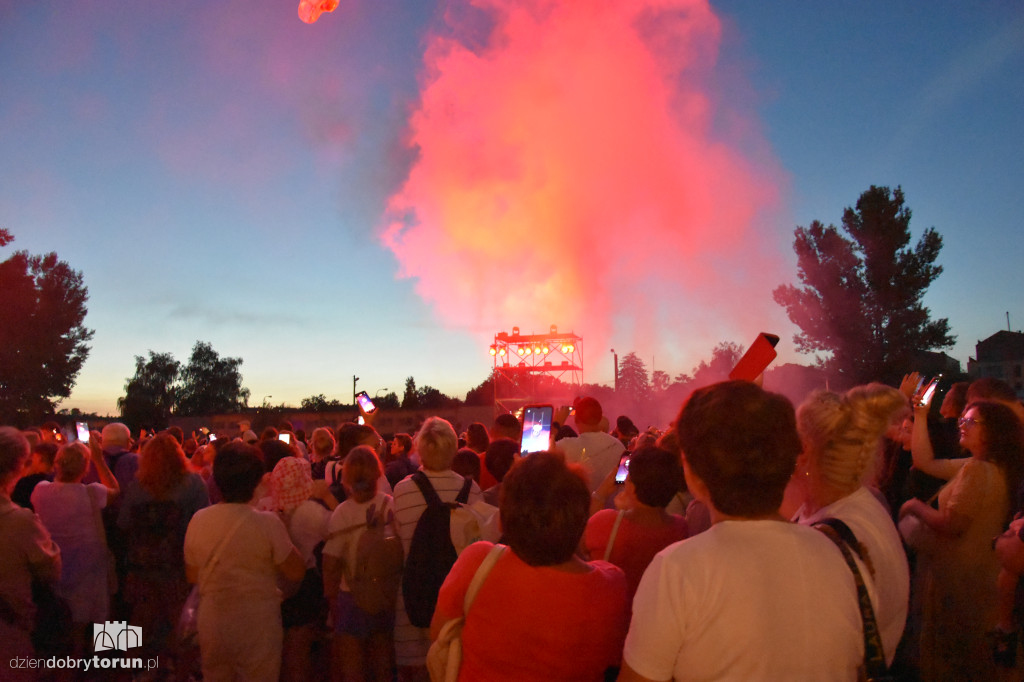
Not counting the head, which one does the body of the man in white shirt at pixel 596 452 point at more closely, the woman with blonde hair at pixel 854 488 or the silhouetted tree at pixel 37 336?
the silhouetted tree

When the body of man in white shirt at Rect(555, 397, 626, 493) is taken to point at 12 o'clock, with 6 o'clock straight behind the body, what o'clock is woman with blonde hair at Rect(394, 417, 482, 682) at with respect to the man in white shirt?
The woman with blonde hair is roughly at 7 o'clock from the man in white shirt.

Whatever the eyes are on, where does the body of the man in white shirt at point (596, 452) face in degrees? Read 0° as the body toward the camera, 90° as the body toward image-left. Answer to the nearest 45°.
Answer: approximately 180°

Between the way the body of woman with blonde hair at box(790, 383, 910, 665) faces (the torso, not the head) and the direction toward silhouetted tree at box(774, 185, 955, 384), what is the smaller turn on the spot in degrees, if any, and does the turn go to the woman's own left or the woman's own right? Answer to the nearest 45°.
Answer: approximately 45° to the woman's own right

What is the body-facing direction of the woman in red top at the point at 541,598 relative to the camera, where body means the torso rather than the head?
away from the camera

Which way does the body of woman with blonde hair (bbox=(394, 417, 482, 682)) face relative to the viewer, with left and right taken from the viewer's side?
facing away from the viewer

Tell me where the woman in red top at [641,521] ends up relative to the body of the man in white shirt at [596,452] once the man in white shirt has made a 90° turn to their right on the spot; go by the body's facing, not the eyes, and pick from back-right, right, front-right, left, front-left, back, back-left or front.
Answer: right

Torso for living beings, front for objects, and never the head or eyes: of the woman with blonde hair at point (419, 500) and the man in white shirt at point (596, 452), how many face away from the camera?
2

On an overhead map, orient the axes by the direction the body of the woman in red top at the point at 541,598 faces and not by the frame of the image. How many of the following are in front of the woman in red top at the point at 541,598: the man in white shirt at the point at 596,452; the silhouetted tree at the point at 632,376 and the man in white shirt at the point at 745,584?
2

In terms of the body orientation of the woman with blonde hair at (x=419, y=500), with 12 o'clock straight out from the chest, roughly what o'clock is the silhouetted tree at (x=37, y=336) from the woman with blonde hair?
The silhouetted tree is roughly at 11 o'clock from the woman with blonde hair.

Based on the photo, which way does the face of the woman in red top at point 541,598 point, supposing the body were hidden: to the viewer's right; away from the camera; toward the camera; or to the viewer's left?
away from the camera

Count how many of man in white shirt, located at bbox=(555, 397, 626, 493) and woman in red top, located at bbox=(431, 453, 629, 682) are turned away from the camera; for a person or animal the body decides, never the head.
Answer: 2
